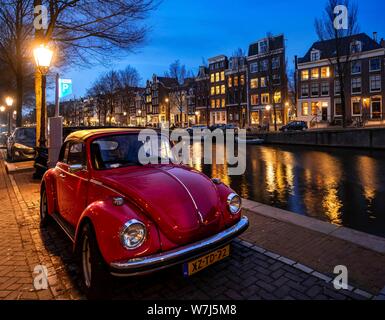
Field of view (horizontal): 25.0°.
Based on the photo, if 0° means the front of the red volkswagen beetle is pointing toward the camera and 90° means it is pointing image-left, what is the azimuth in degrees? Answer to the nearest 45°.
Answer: approximately 315°

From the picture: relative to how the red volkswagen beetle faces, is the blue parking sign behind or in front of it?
behind

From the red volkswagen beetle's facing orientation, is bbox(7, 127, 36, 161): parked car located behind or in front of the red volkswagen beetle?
behind
